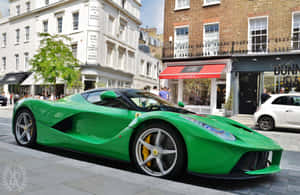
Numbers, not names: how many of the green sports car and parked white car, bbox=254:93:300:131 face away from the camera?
0

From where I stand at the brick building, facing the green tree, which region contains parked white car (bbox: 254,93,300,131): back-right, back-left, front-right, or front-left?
back-left

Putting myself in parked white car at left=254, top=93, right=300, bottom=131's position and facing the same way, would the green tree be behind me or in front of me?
behind

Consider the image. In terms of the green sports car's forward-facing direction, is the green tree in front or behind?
behind

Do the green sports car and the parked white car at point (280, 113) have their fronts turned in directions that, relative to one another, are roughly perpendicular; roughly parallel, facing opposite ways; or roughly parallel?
roughly parallel

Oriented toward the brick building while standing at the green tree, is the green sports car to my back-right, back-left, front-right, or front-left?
front-right

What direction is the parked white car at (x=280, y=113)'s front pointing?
to the viewer's right

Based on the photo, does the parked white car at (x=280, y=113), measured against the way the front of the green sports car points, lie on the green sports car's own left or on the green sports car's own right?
on the green sports car's own left

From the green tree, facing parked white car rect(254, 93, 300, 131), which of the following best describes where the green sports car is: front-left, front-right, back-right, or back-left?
front-right

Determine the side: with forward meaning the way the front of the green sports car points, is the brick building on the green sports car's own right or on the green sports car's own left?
on the green sports car's own left

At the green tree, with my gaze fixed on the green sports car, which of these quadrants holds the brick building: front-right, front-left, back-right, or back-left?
front-left
